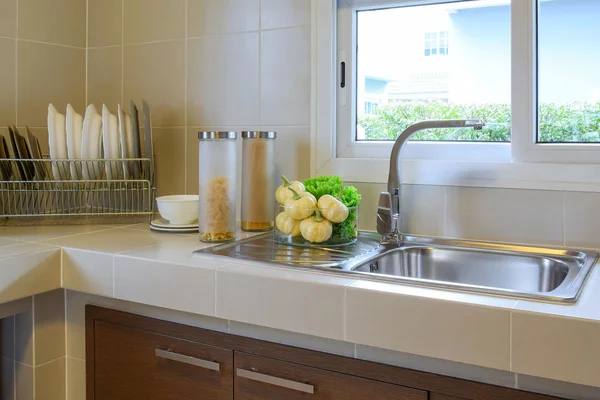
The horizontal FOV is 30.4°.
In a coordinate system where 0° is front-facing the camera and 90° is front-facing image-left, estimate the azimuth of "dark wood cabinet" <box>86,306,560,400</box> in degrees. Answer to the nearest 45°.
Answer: approximately 45°

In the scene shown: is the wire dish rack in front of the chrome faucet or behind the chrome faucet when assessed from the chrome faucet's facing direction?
behind

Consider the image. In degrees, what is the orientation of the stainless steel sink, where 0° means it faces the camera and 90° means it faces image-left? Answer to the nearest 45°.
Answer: approximately 45°

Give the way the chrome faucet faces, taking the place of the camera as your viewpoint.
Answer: facing to the right of the viewer

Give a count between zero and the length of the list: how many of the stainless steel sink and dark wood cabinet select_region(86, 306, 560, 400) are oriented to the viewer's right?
0

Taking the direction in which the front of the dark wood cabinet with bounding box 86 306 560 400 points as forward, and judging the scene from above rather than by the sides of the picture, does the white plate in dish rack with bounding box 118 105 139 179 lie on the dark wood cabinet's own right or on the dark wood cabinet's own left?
on the dark wood cabinet's own right
